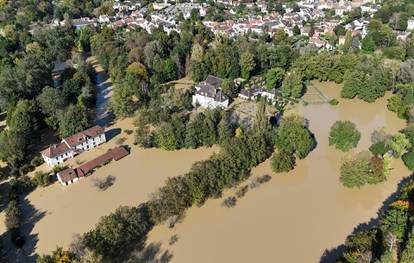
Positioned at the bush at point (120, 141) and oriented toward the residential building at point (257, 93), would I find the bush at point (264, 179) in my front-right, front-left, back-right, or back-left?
front-right

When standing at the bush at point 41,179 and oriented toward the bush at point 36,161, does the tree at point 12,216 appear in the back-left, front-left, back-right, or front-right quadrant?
back-left

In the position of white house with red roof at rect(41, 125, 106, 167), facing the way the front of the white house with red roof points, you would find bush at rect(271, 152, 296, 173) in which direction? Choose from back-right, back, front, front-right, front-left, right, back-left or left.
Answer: front

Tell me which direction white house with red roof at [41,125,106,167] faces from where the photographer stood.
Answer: facing the viewer and to the right of the viewer

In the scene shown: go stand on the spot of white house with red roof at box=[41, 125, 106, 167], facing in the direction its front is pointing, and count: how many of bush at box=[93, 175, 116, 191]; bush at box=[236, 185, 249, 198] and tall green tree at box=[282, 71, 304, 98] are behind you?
0

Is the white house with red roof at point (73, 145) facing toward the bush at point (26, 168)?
no

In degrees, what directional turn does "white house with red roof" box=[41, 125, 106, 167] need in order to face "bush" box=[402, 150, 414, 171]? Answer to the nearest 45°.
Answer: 0° — it already faces it

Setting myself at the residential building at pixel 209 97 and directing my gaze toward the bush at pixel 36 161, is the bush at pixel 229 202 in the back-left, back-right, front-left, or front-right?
front-left

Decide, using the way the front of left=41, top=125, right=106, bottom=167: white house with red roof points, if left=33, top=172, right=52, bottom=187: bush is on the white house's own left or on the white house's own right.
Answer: on the white house's own right

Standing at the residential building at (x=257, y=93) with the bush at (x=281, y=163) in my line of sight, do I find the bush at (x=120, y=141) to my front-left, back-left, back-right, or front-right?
front-right

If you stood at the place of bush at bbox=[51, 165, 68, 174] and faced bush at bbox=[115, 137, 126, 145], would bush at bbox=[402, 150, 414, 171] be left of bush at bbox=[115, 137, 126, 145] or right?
right

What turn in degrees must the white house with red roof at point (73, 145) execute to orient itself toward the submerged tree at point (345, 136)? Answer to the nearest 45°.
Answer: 0° — it already faces it
